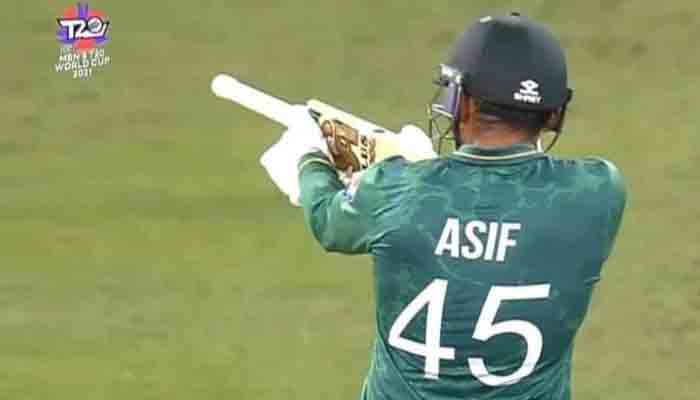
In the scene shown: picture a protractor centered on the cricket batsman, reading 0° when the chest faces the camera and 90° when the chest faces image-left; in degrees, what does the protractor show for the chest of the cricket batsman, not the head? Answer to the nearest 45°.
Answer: approximately 180°
